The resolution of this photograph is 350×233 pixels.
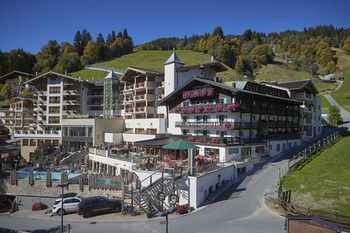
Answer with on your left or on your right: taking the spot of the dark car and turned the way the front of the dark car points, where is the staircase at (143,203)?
on your right

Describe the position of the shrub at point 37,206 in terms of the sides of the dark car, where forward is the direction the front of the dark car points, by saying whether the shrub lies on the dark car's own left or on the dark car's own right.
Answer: on the dark car's own left

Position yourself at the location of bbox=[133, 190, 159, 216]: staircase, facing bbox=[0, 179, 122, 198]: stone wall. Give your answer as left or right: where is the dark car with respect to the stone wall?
left
